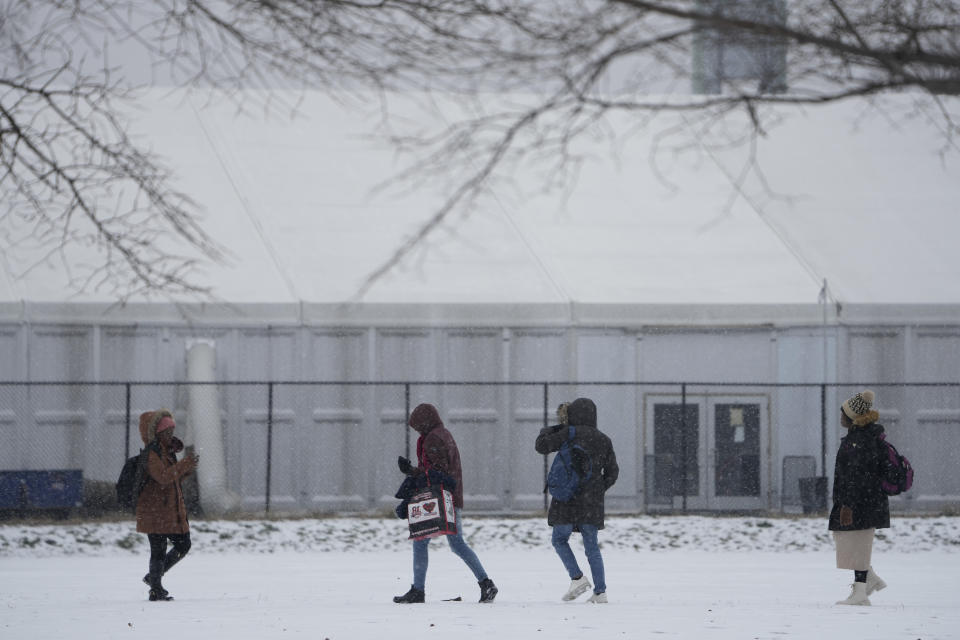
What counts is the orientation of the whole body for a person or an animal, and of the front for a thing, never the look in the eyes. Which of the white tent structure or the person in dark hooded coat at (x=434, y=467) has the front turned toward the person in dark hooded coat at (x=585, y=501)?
the white tent structure

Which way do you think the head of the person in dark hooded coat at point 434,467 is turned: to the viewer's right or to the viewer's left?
to the viewer's left

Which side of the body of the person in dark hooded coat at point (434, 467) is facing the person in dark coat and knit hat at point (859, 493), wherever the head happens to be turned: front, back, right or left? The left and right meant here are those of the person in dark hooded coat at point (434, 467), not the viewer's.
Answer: back

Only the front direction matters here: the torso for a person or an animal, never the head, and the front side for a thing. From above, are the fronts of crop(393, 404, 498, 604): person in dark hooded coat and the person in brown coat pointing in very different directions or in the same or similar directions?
very different directions

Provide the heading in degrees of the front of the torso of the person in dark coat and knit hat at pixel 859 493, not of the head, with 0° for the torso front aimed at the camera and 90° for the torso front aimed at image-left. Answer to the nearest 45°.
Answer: approximately 90°

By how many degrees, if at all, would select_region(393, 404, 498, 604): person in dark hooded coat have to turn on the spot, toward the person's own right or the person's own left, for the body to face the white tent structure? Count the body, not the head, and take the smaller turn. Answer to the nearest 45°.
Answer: approximately 90° to the person's own right

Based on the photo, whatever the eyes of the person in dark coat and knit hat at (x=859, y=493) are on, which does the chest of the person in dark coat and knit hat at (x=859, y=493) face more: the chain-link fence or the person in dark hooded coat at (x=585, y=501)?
the person in dark hooded coat

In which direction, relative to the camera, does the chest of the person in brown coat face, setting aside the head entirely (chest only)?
to the viewer's right

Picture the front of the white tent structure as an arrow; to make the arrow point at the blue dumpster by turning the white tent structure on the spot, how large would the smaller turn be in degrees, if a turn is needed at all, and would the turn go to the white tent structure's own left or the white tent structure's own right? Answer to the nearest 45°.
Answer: approximately 90° to the white tent structure's own right

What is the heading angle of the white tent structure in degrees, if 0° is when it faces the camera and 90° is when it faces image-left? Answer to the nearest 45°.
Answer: approximately 0°

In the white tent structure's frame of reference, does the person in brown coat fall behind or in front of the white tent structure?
in front

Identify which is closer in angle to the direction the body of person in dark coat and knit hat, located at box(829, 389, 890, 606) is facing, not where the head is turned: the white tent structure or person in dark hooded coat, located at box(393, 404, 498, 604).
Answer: the person in dark hooded coat

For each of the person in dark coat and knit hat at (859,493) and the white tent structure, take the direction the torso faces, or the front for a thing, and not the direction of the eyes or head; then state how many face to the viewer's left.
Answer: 1

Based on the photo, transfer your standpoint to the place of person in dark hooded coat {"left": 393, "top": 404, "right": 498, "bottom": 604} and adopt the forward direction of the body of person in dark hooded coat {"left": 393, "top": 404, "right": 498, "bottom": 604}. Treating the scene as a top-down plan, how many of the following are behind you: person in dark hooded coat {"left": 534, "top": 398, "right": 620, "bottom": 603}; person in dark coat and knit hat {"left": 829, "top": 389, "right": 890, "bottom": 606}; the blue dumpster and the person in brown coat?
2
